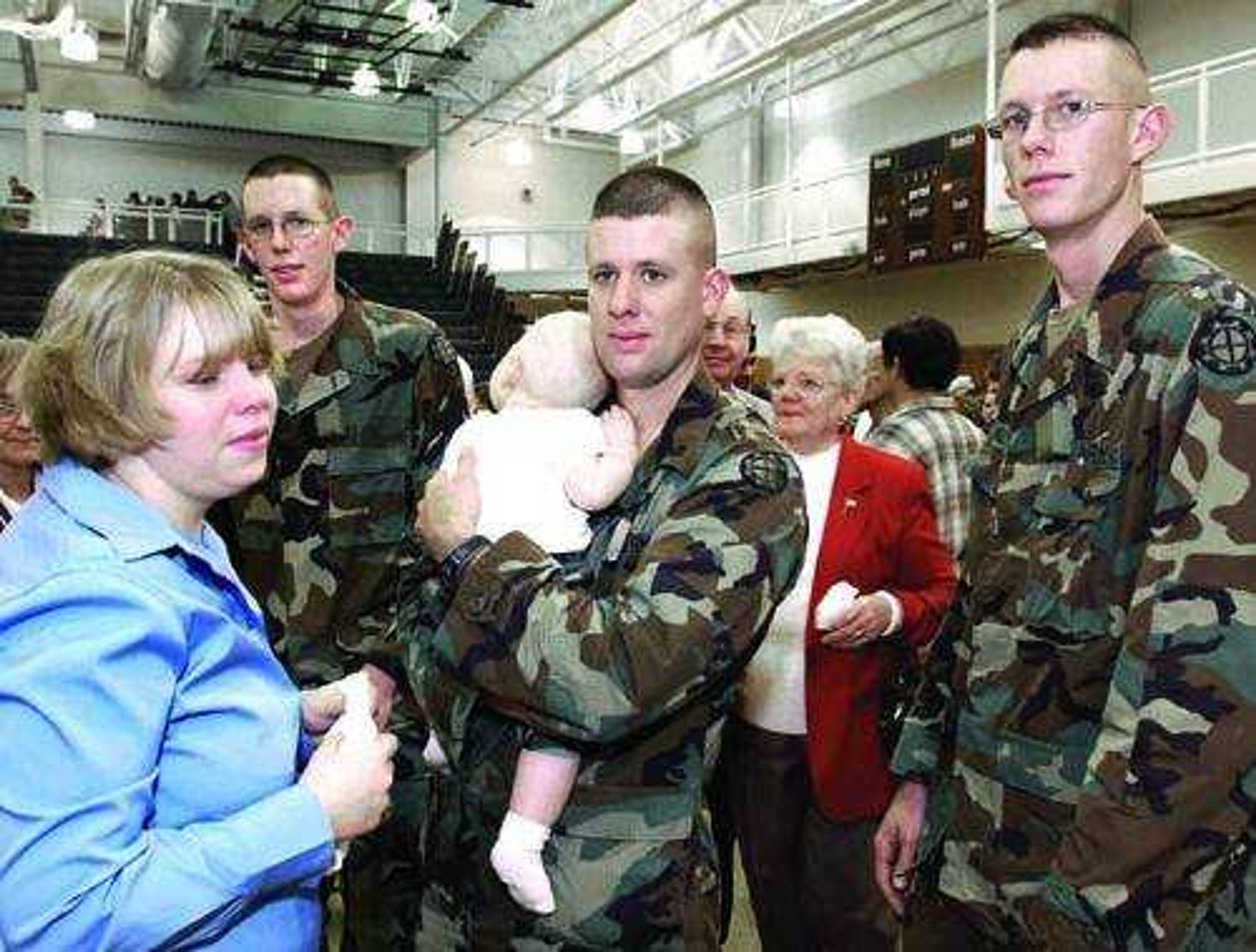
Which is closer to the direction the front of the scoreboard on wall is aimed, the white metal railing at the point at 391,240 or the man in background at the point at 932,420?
the man in background

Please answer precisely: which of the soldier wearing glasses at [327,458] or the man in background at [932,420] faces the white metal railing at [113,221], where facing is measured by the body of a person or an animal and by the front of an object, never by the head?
the man in background

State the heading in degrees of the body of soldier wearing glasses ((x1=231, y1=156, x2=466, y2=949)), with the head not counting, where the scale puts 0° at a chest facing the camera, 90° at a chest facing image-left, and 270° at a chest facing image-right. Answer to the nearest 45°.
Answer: approximately 45°

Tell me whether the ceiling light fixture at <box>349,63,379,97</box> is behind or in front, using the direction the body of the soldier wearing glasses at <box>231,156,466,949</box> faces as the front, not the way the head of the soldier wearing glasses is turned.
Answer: behind

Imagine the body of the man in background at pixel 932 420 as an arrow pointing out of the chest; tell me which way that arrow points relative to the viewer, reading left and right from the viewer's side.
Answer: facing away from the viewer and to the left of the viewer

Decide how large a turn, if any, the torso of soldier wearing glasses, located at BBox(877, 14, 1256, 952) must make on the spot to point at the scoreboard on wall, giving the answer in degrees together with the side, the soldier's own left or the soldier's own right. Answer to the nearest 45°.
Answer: approximately 135° to the soldier's own right
